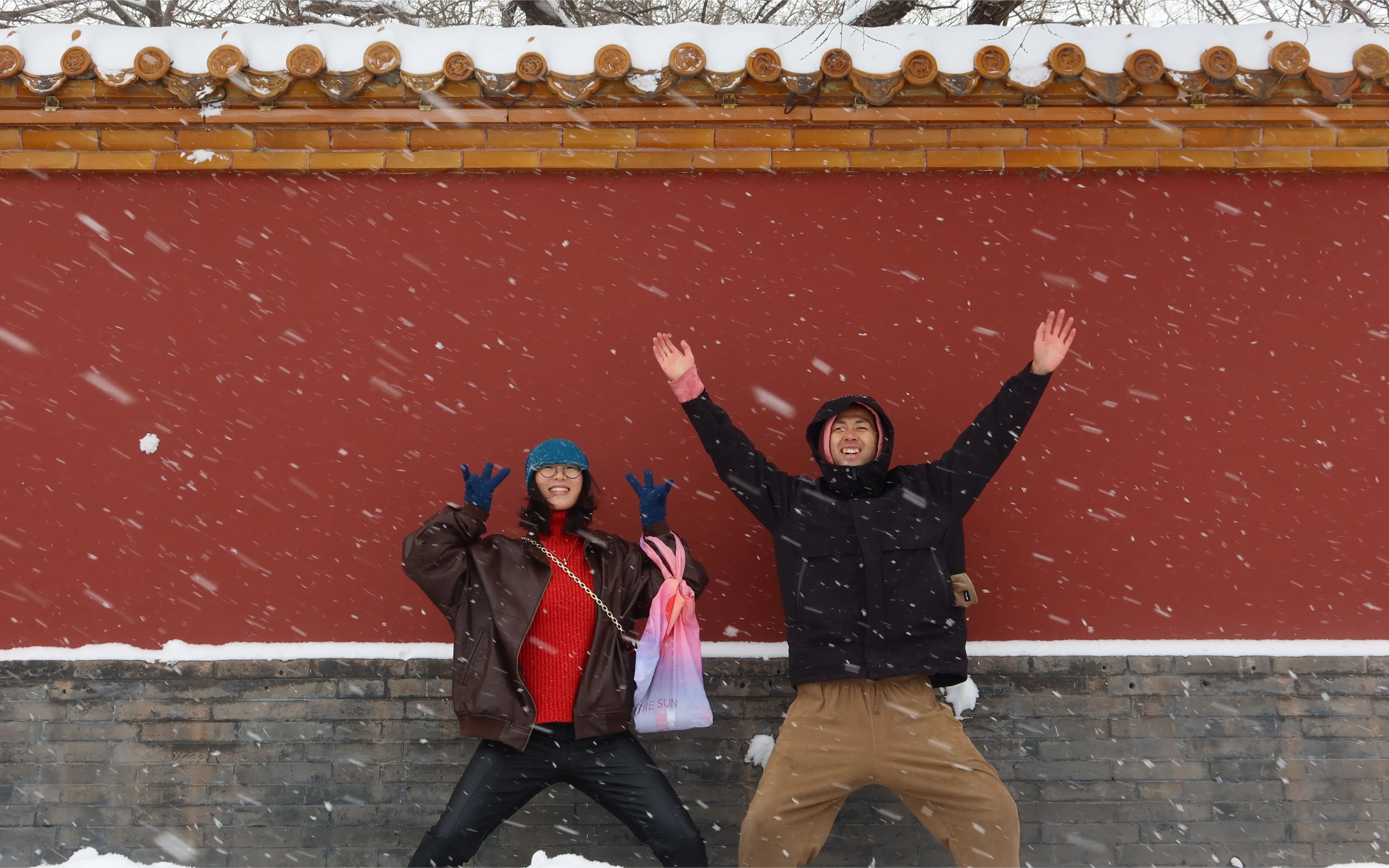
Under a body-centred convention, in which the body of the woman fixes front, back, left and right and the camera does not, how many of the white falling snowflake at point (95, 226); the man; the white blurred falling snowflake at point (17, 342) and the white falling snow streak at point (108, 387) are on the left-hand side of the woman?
1

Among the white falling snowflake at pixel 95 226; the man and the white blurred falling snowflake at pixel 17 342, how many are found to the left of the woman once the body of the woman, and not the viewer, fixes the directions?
1

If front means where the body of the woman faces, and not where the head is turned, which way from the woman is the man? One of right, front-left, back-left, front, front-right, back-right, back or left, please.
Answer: left

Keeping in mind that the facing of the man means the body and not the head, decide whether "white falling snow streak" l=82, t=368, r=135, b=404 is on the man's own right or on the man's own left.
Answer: on the man's own right

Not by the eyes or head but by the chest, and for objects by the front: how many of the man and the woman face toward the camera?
2

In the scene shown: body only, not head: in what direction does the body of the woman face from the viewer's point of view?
toward the camera

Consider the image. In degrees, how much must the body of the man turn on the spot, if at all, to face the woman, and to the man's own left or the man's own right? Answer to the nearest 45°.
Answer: approximately 90° to the man's own right

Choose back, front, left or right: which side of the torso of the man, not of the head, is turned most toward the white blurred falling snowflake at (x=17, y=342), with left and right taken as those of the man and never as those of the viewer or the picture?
right
